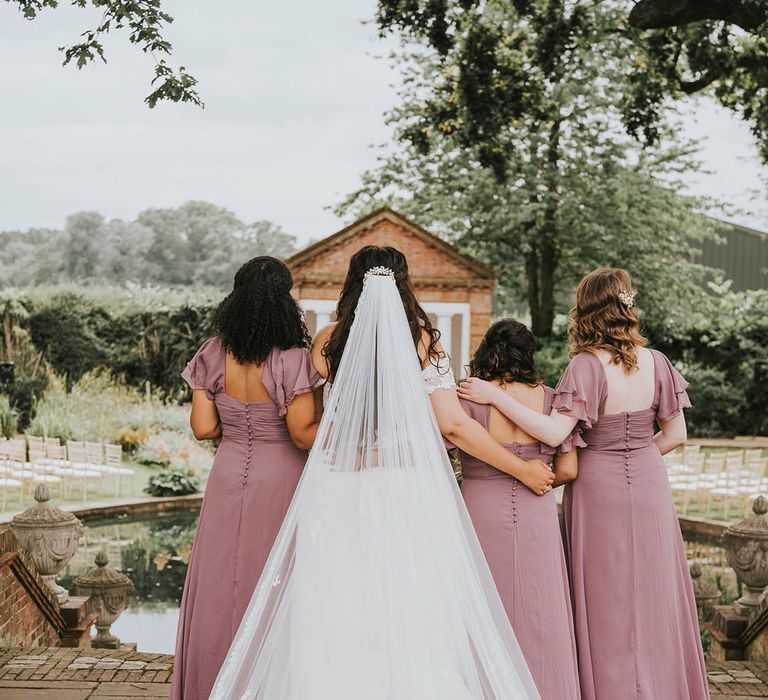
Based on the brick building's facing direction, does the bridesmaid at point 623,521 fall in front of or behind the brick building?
in front

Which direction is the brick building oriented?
toward the camera

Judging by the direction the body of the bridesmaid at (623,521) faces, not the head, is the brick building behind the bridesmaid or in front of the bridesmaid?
in front

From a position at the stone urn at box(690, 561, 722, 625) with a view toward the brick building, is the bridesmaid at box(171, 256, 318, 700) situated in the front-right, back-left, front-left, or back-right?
back-left

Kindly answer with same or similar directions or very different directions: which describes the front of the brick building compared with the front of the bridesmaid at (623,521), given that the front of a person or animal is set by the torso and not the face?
very different directions

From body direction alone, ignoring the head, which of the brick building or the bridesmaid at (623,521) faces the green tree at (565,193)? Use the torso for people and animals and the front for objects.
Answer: the bridesmaid

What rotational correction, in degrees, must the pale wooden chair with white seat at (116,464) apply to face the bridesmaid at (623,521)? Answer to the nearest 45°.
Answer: approximately 45° to its right

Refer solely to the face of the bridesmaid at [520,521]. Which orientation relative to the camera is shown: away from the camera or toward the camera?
away from the camera

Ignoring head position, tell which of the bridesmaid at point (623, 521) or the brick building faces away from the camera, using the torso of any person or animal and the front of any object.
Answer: the bridesmaid

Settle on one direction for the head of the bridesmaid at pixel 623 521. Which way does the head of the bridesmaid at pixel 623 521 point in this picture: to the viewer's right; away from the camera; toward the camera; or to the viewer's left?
away from the camera

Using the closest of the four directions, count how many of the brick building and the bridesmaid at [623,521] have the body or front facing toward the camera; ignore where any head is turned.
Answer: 1

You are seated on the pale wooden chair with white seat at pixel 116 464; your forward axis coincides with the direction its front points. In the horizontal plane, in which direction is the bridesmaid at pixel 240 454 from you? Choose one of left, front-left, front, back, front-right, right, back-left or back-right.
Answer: front-right

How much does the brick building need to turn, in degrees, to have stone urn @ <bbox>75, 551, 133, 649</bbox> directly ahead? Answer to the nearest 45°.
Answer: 0° — it already faces it

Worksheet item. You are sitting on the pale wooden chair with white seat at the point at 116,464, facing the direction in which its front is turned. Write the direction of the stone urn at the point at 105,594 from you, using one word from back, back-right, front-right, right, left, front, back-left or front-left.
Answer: front-right

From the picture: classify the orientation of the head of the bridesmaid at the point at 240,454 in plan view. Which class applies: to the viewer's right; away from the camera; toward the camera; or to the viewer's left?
away from the camera

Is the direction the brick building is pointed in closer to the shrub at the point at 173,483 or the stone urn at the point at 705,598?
the stone urn

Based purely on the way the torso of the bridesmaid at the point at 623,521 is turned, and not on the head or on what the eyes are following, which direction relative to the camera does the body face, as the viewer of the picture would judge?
away from the camera

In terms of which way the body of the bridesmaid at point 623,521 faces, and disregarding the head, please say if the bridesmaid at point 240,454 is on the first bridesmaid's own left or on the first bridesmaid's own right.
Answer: on the first bridesmaid's own left
